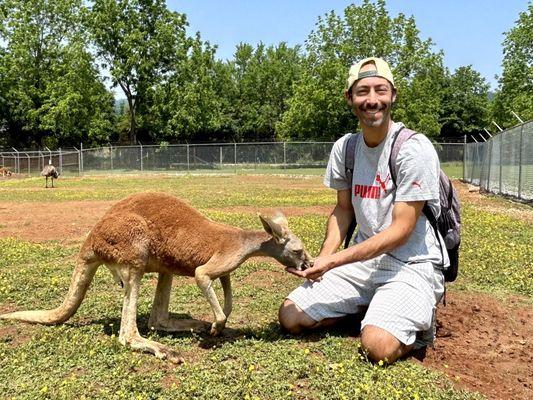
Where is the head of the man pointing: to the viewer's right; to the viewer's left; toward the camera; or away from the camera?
toward the camera

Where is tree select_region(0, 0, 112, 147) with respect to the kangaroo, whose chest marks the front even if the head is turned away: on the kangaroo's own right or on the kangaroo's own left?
on the kangaroo's own left

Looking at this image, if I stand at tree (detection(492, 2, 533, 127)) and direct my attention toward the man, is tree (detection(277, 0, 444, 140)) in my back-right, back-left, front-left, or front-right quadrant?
front-right

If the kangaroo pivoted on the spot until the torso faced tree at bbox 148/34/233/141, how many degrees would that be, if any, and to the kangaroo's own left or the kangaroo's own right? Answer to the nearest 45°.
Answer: approximately 90° to the kangaroo's own left

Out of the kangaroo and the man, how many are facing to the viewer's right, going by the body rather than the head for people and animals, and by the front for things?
1

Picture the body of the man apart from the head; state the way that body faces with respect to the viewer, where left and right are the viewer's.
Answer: facing the viewer and to the left of the viewer

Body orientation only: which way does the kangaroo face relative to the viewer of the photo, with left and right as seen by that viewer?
facing to the right of the viewer

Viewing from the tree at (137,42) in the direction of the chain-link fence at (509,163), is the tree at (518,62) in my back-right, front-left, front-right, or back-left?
front-left

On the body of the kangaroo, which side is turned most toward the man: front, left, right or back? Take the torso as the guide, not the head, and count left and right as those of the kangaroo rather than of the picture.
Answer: front

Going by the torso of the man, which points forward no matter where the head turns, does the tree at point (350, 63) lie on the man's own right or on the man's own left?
on the man's own right

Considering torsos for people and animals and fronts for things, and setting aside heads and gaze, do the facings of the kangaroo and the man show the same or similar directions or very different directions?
very different directions

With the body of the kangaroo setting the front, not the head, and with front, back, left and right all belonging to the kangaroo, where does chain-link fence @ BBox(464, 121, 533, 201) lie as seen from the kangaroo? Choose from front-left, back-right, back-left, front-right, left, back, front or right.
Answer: front-left

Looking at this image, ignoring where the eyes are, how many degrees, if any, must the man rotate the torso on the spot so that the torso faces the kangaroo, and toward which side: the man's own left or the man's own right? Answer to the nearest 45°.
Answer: approximately 45° to the man's own right

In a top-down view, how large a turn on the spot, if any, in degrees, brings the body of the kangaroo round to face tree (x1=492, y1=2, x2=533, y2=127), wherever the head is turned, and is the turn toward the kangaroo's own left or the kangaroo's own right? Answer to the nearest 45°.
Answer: approximately 45° to the kangaroo's own left

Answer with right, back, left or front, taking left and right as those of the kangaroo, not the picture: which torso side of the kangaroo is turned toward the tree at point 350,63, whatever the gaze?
left

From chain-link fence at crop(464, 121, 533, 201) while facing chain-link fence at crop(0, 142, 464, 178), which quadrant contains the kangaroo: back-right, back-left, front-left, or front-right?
back-left
